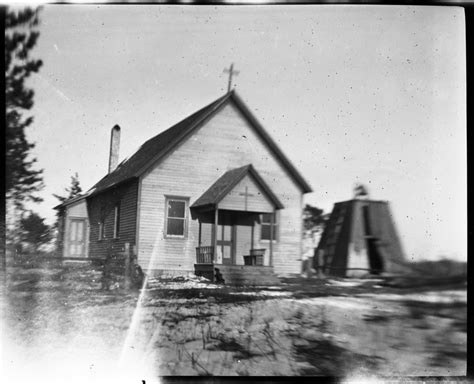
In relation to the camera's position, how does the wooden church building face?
facing the viewer and to the right of the viewer

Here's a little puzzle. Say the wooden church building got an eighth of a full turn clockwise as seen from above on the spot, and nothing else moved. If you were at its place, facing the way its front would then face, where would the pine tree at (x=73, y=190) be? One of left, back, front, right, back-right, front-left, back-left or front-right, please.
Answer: right

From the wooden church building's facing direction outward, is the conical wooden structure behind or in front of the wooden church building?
in front

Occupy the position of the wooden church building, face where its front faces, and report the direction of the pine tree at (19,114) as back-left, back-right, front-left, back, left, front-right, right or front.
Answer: back-right
